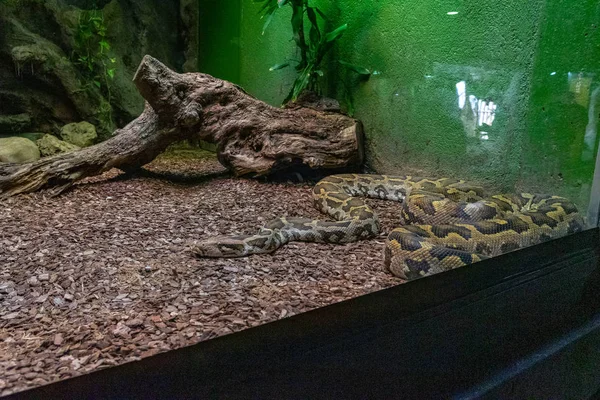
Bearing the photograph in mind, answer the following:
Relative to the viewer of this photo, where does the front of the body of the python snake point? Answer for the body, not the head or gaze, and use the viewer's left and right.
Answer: facing to the left of the viewer

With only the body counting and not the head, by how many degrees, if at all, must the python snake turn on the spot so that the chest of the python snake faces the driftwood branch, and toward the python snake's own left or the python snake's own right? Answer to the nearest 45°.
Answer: approximately 45° to the python snake's own right

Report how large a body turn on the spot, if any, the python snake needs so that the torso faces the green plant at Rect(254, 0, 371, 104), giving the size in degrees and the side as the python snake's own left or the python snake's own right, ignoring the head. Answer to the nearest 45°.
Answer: approximately 45° to the python snake's own right
